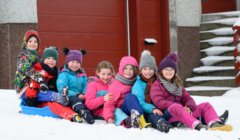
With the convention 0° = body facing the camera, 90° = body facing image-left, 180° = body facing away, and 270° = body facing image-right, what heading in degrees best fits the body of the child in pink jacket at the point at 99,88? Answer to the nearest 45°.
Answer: approximately 315°

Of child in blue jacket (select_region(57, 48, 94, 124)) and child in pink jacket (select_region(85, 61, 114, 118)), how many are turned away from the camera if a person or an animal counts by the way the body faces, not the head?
0

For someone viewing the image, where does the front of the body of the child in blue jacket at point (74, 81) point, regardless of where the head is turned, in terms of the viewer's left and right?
facing the viewer and to the right of the viewer

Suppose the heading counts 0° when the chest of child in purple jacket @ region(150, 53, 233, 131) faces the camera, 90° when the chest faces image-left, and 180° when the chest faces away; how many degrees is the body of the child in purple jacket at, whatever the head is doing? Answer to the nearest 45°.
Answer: approximately 315°

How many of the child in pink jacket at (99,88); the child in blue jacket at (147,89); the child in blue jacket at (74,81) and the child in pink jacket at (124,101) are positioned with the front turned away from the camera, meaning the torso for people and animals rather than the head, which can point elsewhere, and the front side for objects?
0
